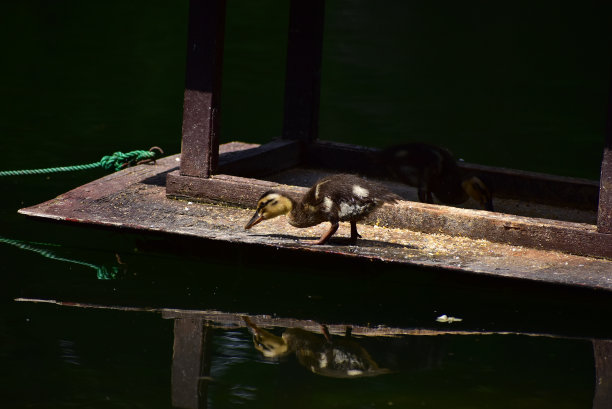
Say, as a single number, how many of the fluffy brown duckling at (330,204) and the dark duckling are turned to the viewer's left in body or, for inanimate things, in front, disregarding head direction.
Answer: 1

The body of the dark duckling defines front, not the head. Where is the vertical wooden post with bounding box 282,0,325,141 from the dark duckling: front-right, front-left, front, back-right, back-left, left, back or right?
back-left

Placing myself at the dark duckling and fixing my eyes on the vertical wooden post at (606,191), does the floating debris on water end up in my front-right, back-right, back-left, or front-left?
front-right

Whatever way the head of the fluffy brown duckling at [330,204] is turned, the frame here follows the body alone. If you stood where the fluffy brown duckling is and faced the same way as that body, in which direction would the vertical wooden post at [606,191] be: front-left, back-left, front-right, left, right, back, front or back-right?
back

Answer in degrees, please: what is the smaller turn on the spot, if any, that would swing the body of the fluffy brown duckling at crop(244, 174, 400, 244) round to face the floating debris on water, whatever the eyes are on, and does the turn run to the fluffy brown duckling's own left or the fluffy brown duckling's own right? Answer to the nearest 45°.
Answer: approximately 135° to the fluffy brown duckling's own left

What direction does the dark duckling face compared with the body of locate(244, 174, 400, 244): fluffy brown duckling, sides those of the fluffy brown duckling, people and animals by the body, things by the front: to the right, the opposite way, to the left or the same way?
the opposite way

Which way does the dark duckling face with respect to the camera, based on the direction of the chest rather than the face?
to the viewer's right

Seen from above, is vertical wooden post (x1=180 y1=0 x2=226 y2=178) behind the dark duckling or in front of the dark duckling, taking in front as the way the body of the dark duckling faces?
behind

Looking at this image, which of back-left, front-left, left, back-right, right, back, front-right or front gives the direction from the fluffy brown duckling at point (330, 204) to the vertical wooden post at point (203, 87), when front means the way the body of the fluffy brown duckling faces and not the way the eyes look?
front-right

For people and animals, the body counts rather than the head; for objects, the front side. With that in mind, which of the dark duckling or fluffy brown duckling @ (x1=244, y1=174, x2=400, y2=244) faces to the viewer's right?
the dark duckling

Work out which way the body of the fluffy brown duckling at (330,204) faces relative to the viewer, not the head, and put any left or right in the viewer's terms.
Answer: facing to the left of the viewer

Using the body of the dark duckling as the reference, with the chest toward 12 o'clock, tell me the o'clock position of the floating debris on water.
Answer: The floating debris on water is roughly at 3 o'clock from the dark duckling.

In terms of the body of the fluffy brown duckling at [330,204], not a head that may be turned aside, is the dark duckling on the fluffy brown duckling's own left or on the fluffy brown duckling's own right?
on the fluffy brown duckling's own right

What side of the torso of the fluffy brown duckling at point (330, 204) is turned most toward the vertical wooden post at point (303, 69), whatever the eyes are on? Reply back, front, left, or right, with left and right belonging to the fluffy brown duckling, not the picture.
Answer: right
